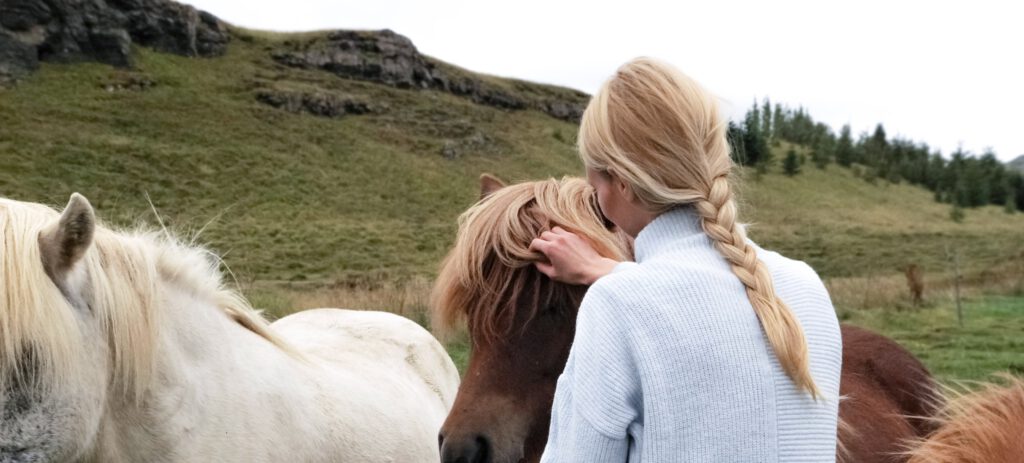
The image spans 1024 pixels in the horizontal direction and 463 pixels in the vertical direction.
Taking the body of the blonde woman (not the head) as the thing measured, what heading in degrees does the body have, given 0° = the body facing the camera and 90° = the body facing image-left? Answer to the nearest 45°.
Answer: approximately 135°

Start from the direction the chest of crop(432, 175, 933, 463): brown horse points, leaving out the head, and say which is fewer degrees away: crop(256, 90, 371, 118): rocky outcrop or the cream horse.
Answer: the cream horse

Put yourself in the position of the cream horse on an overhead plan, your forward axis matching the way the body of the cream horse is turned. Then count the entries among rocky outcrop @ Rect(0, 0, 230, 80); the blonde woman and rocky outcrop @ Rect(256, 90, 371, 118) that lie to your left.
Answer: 1

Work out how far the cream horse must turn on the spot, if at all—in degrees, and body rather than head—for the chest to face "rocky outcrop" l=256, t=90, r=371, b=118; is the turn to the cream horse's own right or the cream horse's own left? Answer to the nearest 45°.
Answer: approximately 135° to the cream horse's own right

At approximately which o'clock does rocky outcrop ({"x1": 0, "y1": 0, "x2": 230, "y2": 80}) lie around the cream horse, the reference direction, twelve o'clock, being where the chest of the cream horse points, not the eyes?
The rocky outcrop is roughly at 4 o'clock from the cream horse.

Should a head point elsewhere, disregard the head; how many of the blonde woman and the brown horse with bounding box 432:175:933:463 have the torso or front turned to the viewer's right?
0

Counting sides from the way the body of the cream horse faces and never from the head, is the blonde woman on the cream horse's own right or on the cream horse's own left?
on the cream horse's own left

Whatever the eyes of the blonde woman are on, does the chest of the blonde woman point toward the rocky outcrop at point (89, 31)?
yes

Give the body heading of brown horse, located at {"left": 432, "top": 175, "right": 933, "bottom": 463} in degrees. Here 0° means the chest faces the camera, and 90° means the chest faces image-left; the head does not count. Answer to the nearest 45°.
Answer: approximately 45°

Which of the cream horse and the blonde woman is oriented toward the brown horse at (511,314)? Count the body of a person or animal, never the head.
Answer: the blonde woman

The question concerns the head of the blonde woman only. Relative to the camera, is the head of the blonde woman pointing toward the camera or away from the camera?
away from the camera

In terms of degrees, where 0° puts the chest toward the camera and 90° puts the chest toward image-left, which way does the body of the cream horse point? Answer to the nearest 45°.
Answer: approximately 45°

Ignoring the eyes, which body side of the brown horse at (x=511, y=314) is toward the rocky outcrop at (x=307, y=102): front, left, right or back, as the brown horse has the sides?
right

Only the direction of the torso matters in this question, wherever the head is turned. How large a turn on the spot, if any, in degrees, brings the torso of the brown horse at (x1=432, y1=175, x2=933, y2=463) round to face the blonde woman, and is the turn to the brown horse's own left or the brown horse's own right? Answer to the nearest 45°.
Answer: approximately 90° to the brown horse's own left

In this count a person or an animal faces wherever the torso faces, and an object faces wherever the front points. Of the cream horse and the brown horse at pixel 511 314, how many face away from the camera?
0
